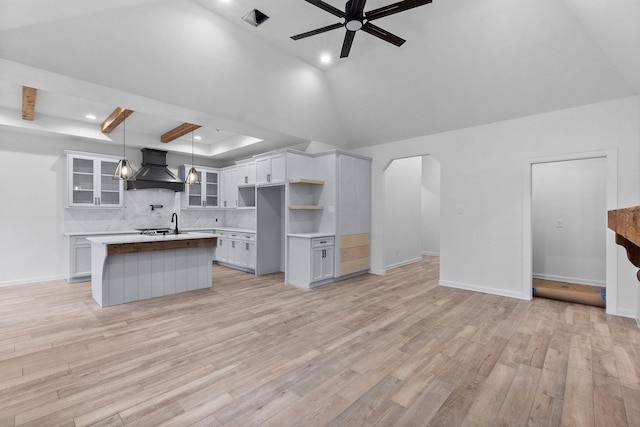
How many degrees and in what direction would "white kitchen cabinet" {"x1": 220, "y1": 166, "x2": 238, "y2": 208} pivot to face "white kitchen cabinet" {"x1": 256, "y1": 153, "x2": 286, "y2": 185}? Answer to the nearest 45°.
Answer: approximately 45° to its left

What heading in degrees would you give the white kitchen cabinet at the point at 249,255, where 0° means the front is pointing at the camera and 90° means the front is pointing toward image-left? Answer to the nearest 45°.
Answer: approximately 45°

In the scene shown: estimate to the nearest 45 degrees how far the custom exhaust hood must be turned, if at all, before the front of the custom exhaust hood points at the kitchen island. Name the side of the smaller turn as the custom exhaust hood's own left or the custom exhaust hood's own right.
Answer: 0° — it already faces it

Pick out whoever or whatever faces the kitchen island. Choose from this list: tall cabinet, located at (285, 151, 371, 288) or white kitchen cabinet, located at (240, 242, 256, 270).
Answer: the white kitchen cabinet

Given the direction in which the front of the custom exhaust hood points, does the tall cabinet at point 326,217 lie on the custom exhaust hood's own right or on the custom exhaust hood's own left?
on the custom exhaust hood's own left

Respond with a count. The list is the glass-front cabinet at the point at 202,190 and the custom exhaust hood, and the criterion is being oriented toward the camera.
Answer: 2

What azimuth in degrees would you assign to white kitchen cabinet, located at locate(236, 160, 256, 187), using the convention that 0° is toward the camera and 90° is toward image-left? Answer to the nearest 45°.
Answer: approximately 45°

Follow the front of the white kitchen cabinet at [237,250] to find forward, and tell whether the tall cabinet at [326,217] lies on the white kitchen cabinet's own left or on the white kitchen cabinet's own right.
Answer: on the white kitchen cabinet's own left

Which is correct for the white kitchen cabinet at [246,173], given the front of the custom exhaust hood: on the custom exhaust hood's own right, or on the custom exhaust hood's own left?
on the custom exhaust hood's own left

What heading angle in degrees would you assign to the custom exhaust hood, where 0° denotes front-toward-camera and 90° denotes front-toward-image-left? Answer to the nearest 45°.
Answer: approximately 0°

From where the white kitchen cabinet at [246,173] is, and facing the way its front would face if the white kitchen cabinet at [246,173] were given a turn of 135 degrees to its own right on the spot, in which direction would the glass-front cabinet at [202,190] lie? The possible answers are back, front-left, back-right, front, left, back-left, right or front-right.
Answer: front-left

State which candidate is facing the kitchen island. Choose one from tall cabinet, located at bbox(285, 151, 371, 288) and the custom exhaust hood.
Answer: the custom exhaust hood

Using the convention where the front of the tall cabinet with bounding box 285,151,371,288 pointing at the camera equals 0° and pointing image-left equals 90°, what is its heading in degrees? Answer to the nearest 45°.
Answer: approximately 315°

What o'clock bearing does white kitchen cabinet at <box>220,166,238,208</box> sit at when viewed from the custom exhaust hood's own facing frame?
The white kitchen cabinet is roughly at 9 o'clock from the custom exhaust hood.
